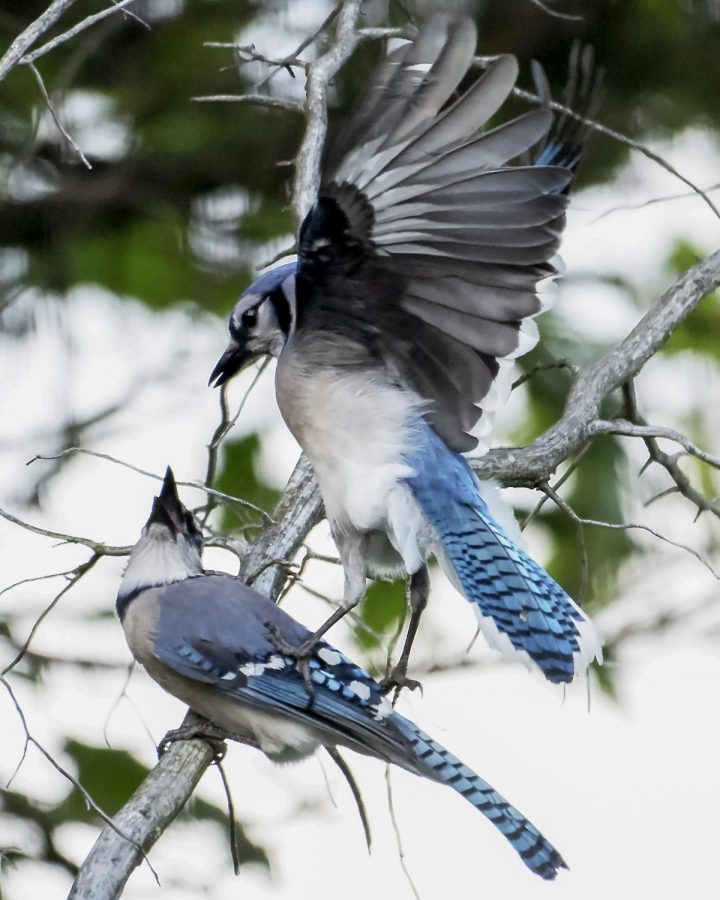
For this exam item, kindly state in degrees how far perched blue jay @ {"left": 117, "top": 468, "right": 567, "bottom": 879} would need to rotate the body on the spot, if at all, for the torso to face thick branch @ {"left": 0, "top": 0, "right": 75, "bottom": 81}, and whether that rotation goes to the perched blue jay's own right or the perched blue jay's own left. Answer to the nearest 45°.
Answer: approximately 45° to the perched blue jay's own left

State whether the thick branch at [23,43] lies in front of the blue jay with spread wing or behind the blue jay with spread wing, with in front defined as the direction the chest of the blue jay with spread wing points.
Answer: in front

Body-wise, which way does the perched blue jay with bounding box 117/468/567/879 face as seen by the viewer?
to the viewer's left

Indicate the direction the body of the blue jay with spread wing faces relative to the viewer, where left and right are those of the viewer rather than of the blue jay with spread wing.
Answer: facing to the left of the viewer

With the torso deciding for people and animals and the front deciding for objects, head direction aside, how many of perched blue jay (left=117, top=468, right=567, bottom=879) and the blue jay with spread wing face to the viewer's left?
2
